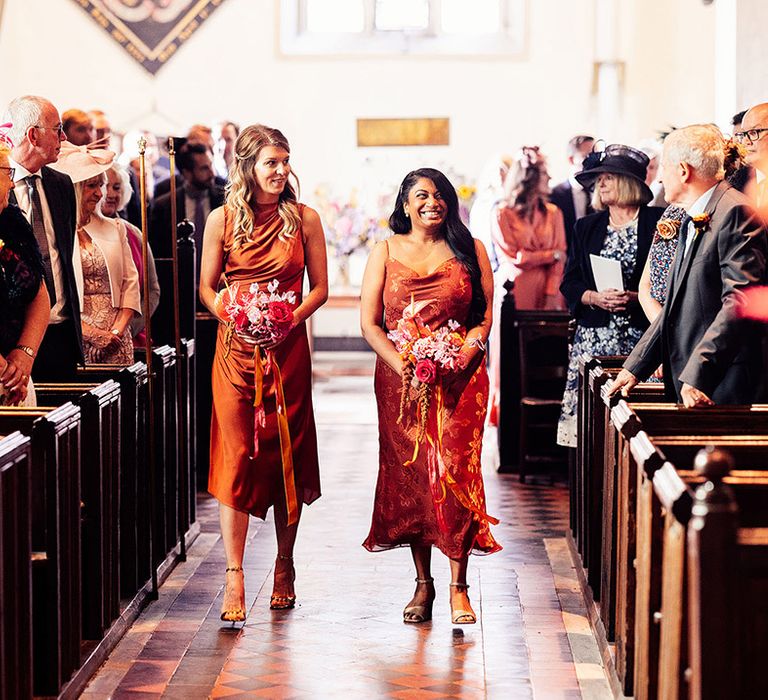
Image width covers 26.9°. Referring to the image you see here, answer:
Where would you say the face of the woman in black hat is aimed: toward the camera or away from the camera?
toward the camera

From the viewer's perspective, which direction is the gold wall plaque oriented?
toward the camera

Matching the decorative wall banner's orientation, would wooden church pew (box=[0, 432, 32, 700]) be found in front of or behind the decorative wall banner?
in front

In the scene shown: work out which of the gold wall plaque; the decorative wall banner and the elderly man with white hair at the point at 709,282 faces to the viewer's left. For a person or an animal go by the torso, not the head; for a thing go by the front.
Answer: the elderly man with white hair

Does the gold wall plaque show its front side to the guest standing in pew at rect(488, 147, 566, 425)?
yes

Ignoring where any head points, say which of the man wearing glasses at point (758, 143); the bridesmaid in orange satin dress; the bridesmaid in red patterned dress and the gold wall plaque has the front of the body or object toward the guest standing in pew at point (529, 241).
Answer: the gold wall plaque

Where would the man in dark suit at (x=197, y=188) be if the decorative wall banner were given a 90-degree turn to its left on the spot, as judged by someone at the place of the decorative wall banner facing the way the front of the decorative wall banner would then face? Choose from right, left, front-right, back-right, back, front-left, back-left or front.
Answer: right

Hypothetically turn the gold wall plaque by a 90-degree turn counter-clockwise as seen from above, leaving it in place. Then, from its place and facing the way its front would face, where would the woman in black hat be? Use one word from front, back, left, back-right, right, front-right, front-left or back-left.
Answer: right

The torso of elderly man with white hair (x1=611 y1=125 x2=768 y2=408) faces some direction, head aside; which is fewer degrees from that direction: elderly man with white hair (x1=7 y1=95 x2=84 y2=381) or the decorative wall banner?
the elderly man with white hair

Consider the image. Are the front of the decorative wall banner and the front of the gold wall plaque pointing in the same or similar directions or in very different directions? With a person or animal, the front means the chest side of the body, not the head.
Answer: same or similar directions

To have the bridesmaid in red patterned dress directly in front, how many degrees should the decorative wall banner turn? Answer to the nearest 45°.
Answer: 0° — it already faces them

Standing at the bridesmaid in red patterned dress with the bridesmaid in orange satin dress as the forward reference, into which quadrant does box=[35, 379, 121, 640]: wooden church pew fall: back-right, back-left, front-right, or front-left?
front-left

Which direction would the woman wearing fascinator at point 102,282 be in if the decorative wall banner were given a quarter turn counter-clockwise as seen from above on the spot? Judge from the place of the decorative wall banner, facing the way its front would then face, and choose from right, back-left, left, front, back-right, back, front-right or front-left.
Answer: right

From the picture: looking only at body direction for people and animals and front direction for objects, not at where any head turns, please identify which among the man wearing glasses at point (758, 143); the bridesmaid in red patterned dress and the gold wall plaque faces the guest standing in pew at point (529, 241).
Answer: the gold wall plaque

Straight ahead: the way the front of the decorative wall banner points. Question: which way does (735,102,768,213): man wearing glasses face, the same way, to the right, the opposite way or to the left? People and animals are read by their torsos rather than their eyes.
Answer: to the right

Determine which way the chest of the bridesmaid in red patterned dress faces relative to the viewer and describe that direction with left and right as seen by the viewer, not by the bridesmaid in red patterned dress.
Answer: facing the viewer

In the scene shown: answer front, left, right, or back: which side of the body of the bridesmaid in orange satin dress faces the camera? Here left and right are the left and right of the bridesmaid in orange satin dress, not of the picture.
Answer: front

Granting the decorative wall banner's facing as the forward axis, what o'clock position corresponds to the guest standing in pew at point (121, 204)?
The guest standing in pew is roughly at 12 o'clock from the decorative wall banner.

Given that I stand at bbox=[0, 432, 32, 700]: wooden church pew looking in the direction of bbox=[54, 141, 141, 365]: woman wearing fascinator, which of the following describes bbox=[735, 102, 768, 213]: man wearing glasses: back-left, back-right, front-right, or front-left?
front-right
